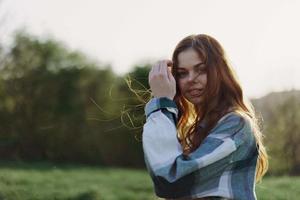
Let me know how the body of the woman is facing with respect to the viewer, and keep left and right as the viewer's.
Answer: facing the viewer and to the left of the viewer
